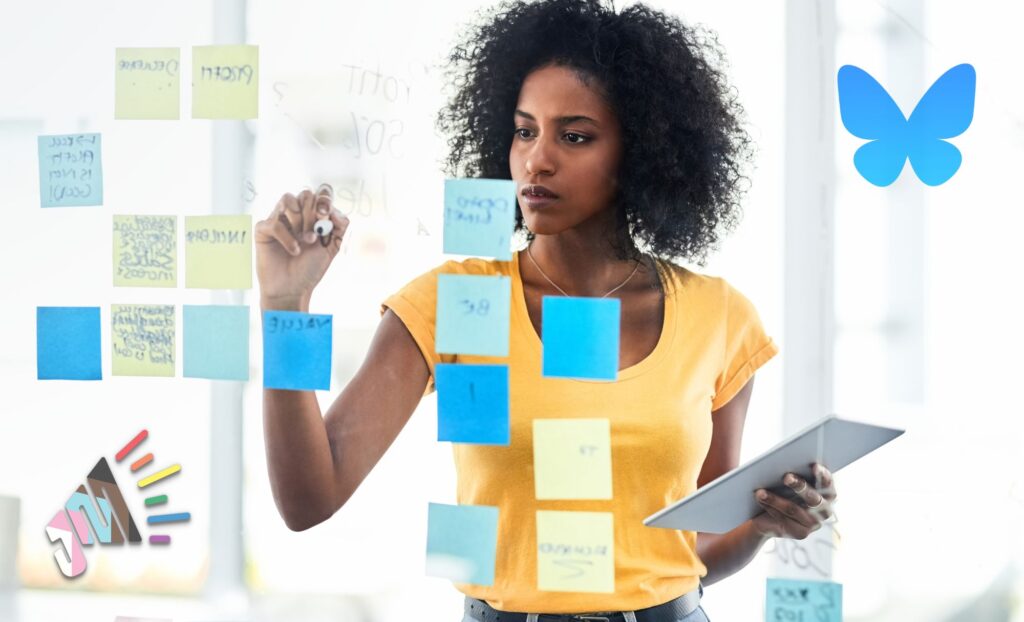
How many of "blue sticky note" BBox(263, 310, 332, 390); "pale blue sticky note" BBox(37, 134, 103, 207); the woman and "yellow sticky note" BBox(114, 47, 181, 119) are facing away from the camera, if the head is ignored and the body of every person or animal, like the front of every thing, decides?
3

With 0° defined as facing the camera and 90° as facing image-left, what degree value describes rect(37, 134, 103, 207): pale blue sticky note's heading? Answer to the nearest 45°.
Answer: approximately 180°

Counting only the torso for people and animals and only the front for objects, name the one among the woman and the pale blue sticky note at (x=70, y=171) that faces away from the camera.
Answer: the pale blue sticky note

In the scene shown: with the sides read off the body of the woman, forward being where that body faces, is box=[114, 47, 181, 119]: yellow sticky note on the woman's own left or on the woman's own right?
on the woman's own right

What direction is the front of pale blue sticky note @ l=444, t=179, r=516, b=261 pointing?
away from the camera

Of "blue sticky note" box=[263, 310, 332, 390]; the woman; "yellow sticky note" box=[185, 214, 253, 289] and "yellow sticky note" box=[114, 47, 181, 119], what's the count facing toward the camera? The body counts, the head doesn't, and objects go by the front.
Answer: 1

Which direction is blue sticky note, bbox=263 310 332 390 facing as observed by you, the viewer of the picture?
facing away from the viewer

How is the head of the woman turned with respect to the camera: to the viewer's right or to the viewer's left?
to the viewer's left

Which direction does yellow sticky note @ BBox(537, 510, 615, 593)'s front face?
away from the camera

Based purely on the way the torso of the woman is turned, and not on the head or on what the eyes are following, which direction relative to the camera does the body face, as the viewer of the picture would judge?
toward the camera

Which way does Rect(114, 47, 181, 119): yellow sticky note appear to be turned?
away from the camera

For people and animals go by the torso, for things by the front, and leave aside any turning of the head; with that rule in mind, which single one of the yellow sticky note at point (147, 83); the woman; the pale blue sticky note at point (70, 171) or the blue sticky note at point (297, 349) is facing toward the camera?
the woman

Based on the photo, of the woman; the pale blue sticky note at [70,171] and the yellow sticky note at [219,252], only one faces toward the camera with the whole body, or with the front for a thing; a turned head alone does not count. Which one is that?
the woman
